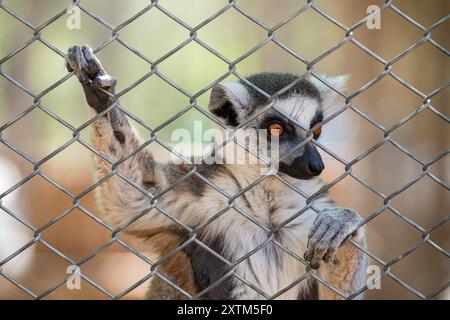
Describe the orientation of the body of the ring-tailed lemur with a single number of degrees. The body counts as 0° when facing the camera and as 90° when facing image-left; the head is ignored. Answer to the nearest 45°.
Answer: approximately 315°
